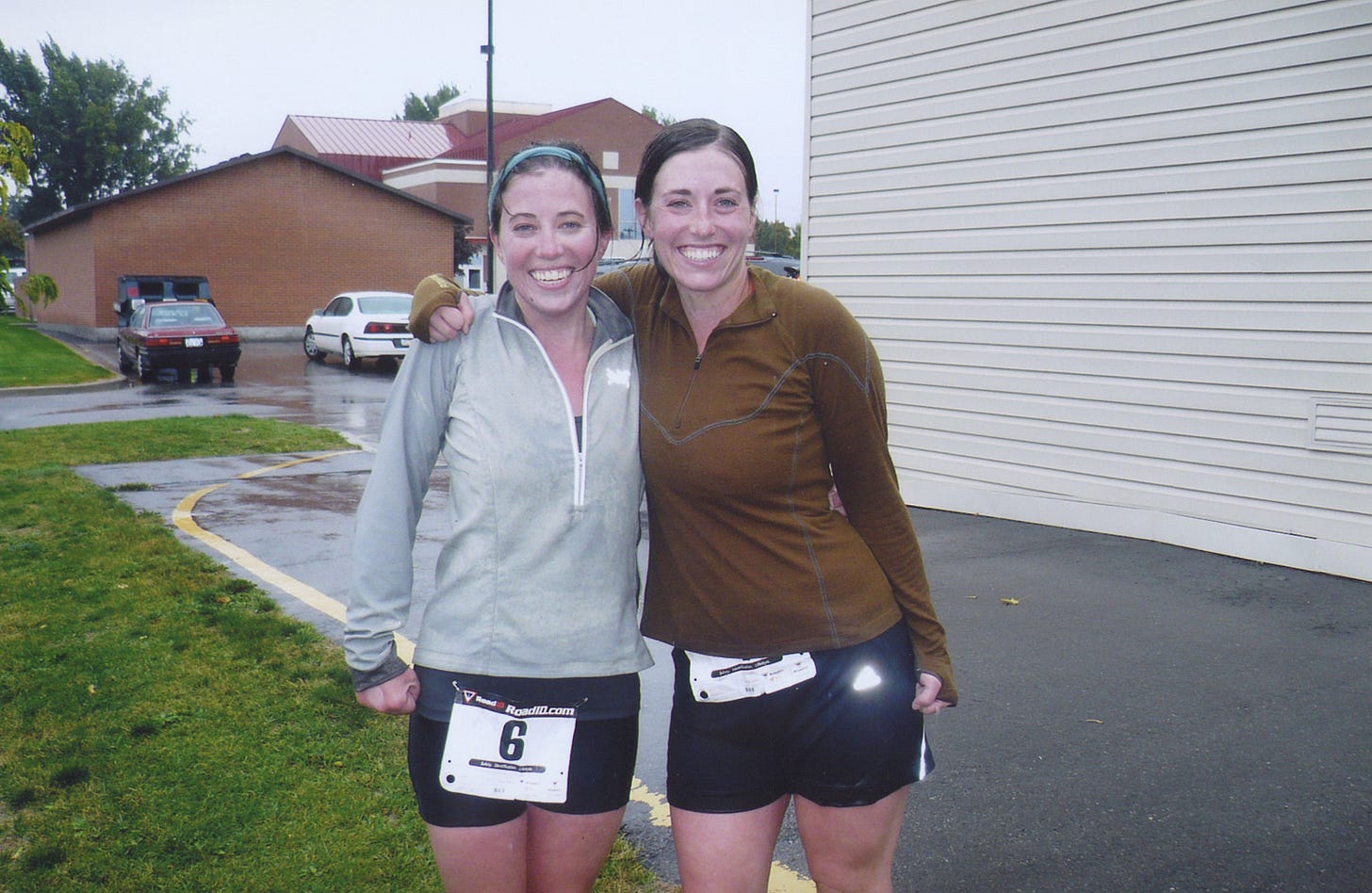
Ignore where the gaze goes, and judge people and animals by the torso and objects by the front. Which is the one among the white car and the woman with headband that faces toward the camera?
the woman with headband

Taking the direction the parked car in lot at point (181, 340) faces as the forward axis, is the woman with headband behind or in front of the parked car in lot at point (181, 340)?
behind

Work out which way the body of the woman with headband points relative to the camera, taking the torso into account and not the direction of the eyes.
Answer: toward the camera

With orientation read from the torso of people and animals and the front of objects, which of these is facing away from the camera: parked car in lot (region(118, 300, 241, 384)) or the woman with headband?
the parked car in lot

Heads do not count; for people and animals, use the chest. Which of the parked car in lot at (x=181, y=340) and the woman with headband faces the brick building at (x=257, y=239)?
the parked car in lot

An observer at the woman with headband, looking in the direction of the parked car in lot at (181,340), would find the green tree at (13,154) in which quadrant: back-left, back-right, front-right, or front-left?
front-left

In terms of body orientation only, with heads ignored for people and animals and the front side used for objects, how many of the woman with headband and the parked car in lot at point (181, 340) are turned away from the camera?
1

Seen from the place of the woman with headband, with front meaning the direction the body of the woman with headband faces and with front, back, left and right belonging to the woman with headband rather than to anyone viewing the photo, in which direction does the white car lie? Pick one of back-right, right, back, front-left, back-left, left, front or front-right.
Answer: back

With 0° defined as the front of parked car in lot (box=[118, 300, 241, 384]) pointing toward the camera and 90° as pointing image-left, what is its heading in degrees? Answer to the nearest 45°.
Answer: approximately 180°

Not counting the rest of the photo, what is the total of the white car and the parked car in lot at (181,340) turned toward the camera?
0

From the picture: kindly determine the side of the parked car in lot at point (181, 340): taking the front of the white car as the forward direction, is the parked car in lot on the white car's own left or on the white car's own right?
on the white car's own left

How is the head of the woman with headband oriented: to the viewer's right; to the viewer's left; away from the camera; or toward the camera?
toward the camera

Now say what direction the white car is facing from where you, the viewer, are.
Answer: facing away from the viewer and to the left of the viewer

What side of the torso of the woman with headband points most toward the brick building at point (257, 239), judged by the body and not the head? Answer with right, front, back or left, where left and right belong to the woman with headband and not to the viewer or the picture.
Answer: back

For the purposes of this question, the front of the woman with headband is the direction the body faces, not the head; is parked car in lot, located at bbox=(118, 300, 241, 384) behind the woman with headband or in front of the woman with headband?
behind

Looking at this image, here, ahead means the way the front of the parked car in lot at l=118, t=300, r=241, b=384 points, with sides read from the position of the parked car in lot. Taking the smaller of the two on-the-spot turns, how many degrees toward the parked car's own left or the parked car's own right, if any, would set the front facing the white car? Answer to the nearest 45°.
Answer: approximately 90° to the parked car's own right

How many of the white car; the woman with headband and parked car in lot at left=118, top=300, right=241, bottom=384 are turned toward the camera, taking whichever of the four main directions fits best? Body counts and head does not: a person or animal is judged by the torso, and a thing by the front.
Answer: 1
